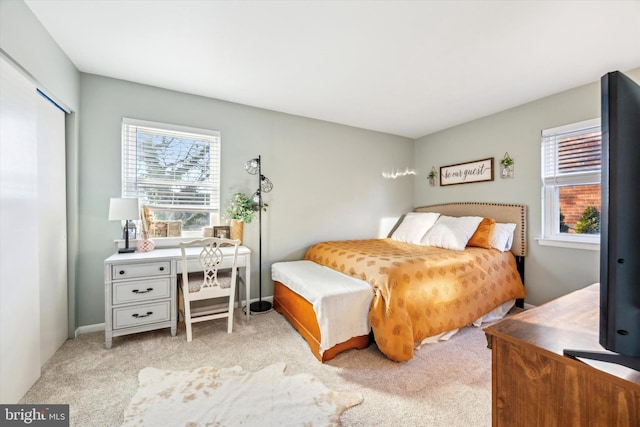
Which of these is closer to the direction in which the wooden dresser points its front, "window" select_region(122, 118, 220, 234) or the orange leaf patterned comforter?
the orange leaf patterned comforter

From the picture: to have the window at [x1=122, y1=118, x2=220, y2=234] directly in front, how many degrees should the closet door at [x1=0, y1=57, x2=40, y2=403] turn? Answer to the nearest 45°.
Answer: approximately 45° to its left

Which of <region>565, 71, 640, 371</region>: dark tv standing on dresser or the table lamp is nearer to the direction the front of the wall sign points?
the table lamp

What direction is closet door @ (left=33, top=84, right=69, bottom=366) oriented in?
to the viewer's right

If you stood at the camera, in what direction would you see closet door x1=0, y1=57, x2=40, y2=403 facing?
facing to the right of the viewer

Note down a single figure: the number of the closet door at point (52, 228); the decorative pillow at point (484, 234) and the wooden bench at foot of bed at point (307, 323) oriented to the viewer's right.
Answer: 1

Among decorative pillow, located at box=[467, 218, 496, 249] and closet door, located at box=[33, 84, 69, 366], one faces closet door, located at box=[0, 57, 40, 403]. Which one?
the decorative pillow

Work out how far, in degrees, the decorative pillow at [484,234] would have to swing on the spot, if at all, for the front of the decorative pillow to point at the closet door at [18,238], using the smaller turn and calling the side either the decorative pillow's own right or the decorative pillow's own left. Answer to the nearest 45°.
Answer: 0° — it already faces it

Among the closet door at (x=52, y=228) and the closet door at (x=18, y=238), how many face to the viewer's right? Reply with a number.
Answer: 2

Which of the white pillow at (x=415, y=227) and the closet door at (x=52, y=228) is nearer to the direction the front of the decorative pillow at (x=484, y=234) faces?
the closet door

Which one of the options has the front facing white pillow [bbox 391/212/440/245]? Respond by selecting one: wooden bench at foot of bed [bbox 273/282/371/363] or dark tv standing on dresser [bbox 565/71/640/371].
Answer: the dark tv standing on dresser

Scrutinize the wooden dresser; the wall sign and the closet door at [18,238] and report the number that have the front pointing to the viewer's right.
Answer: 1

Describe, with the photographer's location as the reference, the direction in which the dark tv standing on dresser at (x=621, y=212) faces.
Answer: facing away from the viewer and to the left of the viewer

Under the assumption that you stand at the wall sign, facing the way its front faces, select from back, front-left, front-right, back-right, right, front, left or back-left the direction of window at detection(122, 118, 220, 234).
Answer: front

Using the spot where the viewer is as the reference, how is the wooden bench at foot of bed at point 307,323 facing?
facing the viewer and to the left of the viewer
